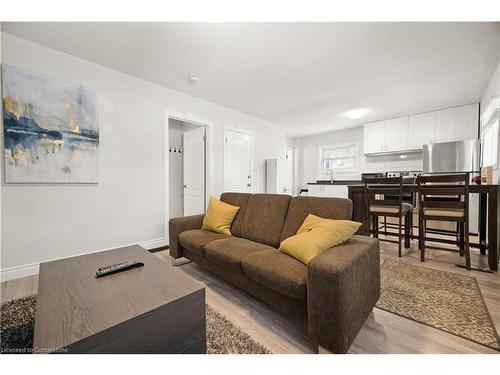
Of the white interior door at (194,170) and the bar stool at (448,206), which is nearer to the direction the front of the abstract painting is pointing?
the bar stool

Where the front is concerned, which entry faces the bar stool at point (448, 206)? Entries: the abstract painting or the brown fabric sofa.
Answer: the abstract painting

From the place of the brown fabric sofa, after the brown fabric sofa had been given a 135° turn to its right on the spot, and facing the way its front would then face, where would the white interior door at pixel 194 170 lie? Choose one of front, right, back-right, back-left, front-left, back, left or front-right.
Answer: front-left

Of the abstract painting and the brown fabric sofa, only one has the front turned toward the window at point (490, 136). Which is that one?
the abstract painting

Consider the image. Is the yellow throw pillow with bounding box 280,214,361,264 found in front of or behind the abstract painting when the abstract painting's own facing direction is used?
in front

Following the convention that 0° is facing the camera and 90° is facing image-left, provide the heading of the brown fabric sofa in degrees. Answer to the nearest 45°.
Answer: approximately 45°

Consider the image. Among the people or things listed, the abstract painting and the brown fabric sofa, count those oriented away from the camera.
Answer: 0

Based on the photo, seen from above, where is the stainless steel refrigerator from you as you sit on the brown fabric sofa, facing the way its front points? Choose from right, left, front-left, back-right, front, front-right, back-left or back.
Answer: back

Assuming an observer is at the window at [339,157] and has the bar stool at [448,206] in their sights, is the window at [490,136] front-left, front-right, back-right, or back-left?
front-left

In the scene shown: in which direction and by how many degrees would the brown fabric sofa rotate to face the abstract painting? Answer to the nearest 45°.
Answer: approximately 45° to its right

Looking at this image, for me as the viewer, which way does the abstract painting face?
facing the viewer and to the right of the viewer

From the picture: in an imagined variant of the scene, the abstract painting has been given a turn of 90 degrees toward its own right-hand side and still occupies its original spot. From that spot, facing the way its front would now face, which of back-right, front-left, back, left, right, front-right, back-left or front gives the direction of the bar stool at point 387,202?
left

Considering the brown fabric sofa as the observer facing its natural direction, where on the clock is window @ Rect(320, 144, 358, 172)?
The window is roughly at 5 o'clock from the brown fabric sofa.
